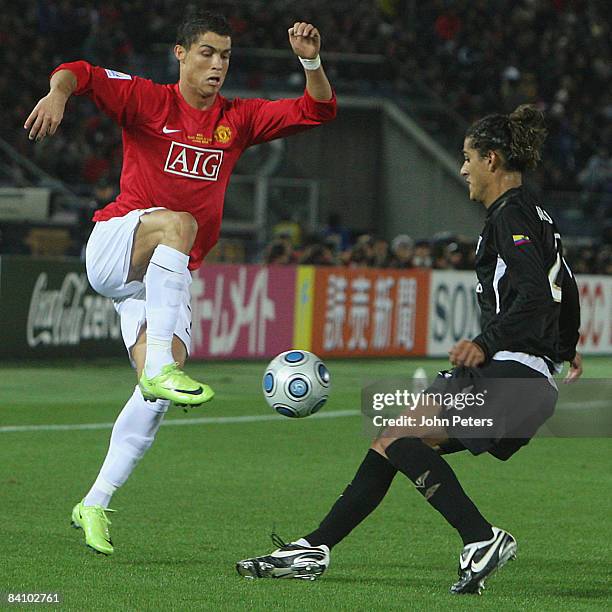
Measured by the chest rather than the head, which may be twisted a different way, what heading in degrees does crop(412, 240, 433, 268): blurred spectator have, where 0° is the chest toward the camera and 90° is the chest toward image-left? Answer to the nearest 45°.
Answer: approximately 0°

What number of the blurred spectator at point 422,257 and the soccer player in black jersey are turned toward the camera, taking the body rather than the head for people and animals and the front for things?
1

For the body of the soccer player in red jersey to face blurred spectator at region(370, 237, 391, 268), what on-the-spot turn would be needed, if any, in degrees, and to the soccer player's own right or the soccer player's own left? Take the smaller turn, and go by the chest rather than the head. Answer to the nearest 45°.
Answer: approximately 135° to the soccer player's own left

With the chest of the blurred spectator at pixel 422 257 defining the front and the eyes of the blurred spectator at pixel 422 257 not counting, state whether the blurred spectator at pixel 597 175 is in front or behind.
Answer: behind

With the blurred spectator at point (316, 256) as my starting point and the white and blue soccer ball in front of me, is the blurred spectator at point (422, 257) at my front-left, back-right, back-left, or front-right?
back-left

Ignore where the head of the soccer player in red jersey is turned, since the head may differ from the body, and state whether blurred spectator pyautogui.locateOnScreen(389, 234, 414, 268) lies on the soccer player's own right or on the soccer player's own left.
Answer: on the soccer player's own left

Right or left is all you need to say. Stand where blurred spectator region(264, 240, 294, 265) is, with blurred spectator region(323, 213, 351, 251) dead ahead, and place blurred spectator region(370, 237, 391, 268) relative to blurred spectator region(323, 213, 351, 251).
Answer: right

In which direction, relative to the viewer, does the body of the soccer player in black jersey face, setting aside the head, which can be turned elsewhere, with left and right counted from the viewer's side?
facing to the left of the viewer

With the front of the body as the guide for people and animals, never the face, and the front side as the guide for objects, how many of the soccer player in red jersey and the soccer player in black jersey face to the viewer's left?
1

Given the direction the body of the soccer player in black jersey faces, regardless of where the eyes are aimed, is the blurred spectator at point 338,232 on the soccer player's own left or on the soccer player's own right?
on the soccer player's own right

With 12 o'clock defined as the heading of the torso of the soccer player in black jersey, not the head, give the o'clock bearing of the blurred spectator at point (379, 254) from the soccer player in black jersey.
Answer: The blurred spectator is roughly at 3 o'clock from the soccer player in black jersey.

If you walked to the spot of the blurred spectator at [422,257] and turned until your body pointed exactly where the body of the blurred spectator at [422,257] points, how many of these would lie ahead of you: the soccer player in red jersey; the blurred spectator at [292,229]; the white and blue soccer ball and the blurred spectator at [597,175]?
2

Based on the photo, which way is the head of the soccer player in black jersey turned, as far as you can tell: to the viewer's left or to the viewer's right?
to the viewer's left
